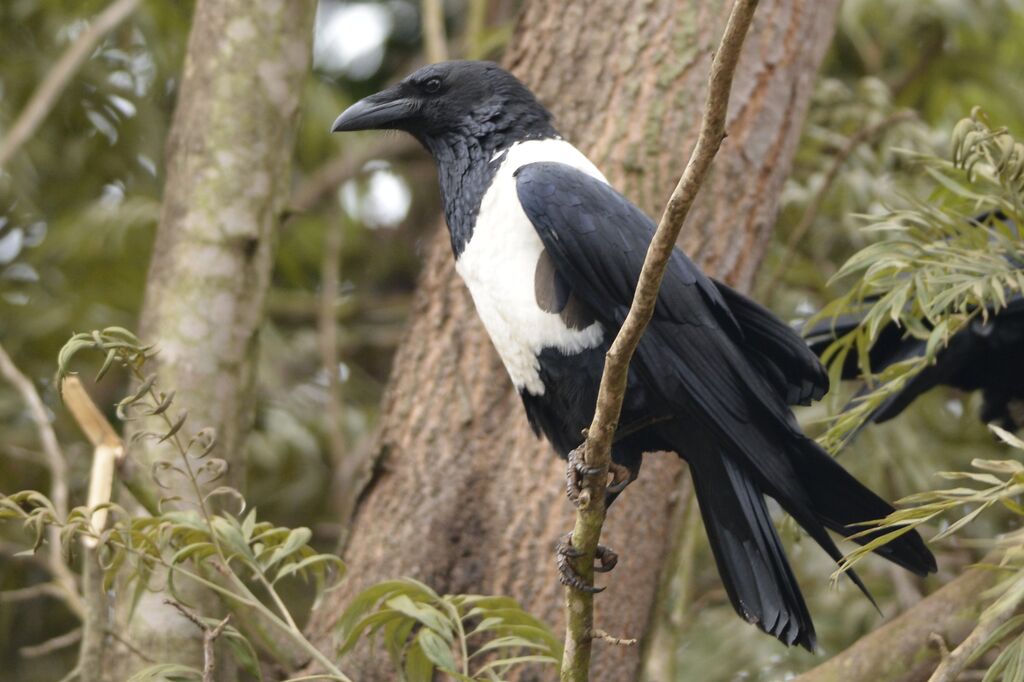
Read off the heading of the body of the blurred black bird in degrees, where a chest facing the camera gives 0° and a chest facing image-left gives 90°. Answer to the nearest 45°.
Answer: approximately 270°

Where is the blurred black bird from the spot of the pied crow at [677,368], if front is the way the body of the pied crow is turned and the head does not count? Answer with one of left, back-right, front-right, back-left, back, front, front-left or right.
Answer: back-right

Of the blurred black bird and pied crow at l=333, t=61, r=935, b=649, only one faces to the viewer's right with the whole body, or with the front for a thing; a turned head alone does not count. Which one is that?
the blurred black bird

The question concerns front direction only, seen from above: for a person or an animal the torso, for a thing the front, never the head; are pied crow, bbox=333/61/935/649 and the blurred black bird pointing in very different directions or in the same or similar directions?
very different directions

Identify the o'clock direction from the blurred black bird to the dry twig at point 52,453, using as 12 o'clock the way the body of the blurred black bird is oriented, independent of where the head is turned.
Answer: The dry twig is roughly at 5 o'clock from the blurred black bird.

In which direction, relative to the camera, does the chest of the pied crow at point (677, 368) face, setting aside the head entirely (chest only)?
to the viewer's left

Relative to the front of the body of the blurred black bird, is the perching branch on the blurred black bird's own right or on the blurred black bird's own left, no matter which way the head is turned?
on the blurred black bird's own right

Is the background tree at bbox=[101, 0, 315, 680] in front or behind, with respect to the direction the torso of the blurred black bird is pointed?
behind

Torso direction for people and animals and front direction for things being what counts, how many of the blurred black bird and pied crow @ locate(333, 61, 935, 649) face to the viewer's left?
1

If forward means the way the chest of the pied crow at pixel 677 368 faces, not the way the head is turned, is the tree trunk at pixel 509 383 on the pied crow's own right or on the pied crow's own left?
on the pied crow's own right

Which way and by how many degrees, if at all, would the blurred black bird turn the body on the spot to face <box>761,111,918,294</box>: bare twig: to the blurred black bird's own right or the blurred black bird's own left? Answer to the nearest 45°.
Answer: approximately 135° to the blurred black bird's own left
